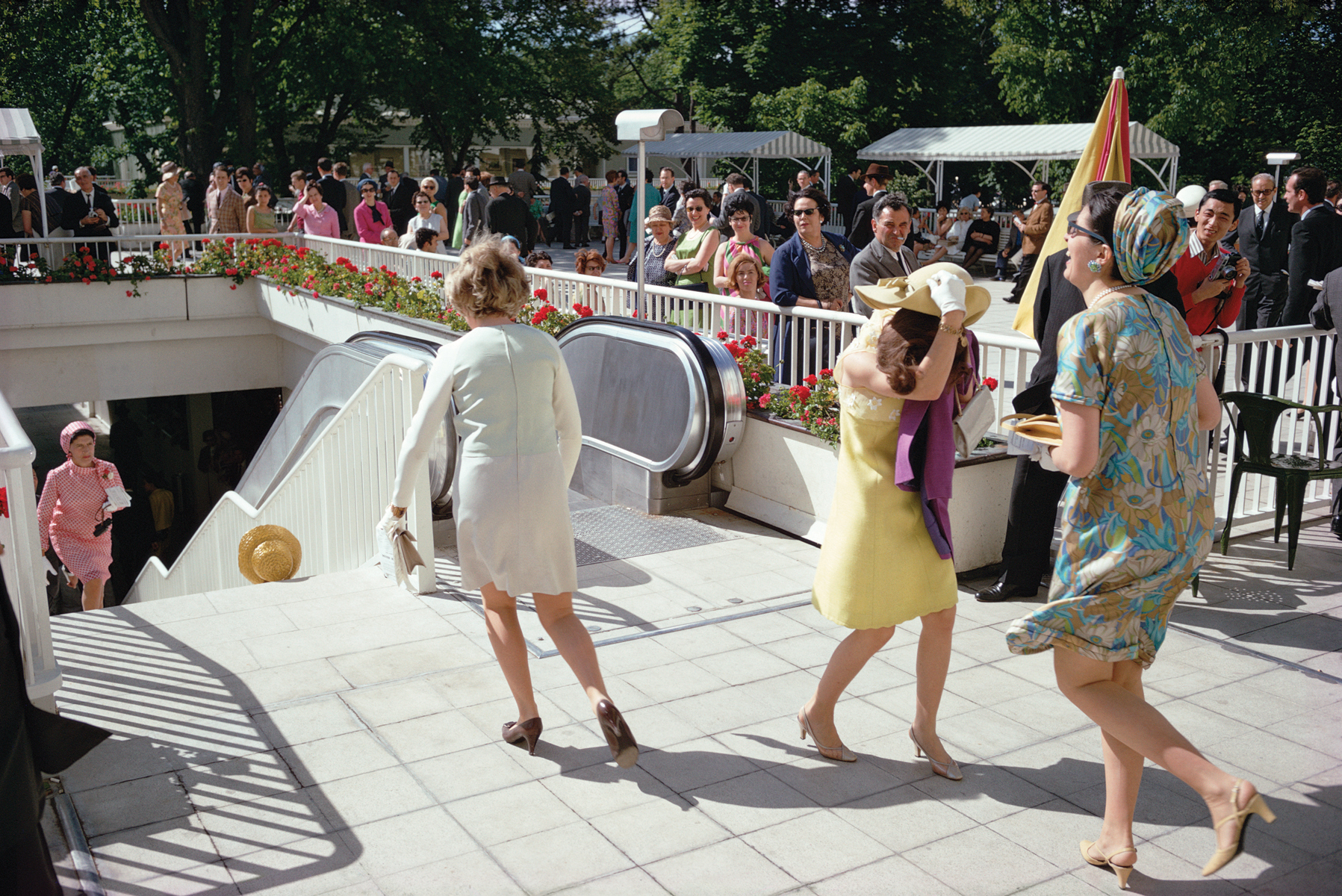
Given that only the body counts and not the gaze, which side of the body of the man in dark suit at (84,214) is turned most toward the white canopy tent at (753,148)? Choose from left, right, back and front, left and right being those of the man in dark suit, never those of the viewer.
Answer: left

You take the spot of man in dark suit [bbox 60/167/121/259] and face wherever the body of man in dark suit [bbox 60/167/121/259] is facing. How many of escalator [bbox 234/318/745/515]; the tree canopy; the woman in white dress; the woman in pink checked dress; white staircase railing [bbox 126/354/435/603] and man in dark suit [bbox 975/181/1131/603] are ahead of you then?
5

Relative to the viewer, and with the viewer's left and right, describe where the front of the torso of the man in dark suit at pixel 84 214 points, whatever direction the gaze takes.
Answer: facing the viewer

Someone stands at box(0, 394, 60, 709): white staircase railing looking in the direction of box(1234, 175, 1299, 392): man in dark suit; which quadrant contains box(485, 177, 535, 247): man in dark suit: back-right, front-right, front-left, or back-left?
front-left

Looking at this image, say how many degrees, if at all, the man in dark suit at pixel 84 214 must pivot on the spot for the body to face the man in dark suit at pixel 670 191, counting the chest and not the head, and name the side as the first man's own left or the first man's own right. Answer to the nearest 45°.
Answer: approximately 45° to the first man's own left

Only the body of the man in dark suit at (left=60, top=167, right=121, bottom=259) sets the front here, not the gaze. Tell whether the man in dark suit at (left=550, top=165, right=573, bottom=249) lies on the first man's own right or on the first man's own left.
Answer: on the first man's own left

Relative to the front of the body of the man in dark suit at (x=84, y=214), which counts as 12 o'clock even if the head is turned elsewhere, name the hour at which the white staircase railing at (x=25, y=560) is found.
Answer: The white staircase railing is roughly at 12 o'clock from the man in dark suit.

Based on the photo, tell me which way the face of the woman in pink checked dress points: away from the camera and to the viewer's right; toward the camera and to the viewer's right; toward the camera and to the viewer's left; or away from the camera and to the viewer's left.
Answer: toward the camera and to the viewer's right

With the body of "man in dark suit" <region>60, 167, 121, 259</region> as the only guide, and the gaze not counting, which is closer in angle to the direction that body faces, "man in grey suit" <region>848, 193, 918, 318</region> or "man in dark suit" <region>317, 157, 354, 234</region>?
the man in grey suit

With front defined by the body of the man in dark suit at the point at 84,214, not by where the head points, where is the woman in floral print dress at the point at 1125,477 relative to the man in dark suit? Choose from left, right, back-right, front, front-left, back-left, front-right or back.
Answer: front

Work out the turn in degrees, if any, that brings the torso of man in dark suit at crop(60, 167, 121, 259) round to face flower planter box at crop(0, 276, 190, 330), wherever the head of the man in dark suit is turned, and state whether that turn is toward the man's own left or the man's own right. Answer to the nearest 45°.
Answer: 0° — they already face it

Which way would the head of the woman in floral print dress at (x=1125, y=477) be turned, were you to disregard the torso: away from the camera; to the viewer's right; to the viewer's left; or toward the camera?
to the viewer's left

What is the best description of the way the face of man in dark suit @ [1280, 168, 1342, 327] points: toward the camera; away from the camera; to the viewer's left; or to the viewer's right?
to the viewer's left

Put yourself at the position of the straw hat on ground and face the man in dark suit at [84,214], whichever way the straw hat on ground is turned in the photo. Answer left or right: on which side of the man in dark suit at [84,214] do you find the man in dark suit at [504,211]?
right

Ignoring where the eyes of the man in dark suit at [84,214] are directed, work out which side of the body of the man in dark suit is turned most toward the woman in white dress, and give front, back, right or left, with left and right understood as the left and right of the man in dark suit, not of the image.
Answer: front
